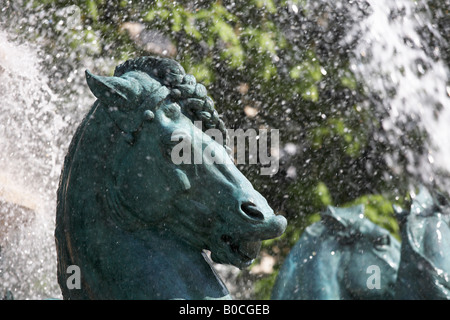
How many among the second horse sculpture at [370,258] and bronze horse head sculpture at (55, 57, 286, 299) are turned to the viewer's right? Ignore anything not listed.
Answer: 2

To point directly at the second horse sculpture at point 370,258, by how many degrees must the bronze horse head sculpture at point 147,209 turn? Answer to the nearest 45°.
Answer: approximately 45° to its left

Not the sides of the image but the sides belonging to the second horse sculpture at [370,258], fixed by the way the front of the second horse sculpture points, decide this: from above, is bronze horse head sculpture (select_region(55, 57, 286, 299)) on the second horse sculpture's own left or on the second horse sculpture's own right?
on the second horse sculpture's own right

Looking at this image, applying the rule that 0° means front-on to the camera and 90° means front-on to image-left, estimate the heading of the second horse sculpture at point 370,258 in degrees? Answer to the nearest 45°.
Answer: approximately 270°

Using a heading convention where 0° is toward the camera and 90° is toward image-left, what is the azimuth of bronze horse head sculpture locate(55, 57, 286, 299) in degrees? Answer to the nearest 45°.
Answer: approximately 270°
